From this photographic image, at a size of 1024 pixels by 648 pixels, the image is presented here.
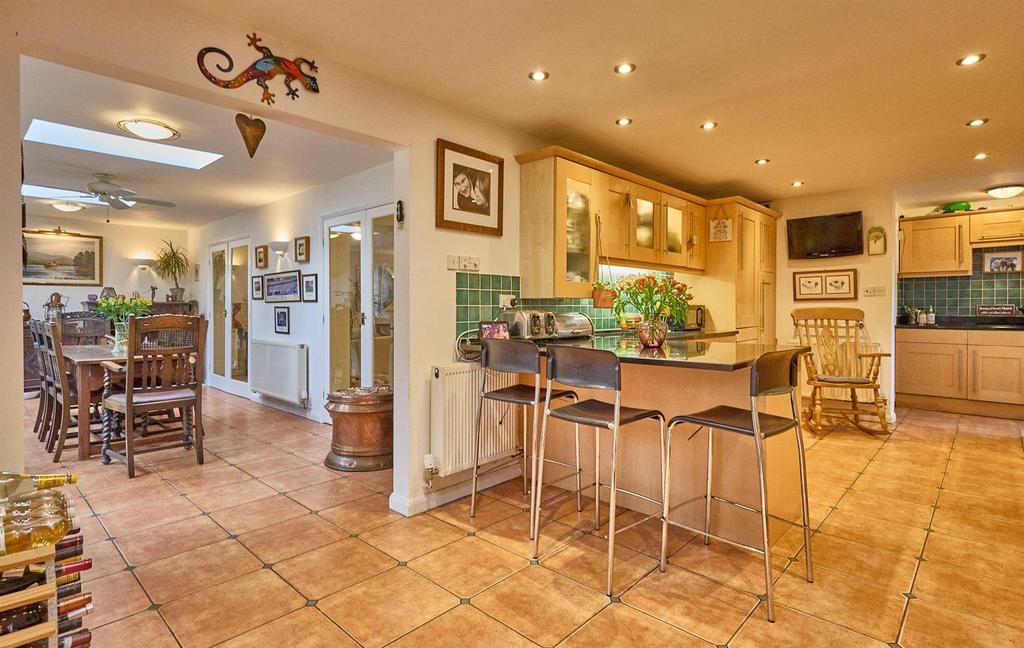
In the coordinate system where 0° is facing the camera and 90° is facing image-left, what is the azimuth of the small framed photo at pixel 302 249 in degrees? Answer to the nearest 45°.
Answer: approximately 45°

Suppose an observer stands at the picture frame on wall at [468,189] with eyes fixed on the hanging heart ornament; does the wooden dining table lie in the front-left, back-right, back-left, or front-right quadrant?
front-right

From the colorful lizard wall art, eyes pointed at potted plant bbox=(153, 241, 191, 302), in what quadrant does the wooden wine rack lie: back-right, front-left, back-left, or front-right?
back-left

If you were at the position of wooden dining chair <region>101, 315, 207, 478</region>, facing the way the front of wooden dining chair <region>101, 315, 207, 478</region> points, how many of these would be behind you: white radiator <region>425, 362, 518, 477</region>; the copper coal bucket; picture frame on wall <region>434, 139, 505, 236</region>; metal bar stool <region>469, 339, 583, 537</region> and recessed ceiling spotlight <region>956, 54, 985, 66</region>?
5

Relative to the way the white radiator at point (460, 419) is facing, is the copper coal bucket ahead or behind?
behind

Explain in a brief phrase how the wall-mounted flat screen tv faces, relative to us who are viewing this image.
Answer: facing the viewer

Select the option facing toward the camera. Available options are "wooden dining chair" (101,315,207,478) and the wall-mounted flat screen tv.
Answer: the wall-mounted flat screen tv

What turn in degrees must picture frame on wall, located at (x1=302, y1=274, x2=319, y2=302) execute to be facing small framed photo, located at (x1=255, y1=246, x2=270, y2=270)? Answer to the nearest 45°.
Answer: approximately 90° to its right

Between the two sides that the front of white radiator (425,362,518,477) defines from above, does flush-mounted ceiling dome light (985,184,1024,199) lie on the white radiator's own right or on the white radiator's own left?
on the white radiator's own left

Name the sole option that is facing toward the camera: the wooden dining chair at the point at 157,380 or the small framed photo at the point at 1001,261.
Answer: the small framed photo

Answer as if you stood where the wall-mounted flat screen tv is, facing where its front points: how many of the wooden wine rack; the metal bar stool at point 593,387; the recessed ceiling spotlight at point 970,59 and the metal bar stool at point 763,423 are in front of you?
4

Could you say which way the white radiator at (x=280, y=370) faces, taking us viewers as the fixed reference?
facing the viewer and to the left of the viewer

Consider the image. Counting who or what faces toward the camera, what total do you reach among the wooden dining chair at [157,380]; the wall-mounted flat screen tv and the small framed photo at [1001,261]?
2

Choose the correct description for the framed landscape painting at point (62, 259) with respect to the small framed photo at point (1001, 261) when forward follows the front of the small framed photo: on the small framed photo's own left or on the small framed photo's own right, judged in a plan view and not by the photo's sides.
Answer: on the small framed photo's own right

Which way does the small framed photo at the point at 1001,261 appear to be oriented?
toward the camera

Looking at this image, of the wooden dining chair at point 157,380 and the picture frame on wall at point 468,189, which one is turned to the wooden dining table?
the wooden dining chair

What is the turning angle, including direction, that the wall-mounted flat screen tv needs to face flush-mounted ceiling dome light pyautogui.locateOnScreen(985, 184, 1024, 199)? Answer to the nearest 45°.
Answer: approximately 90° to its left

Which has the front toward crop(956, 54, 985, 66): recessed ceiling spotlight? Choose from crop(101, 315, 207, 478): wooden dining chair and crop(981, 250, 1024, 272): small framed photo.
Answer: the small framed photo
